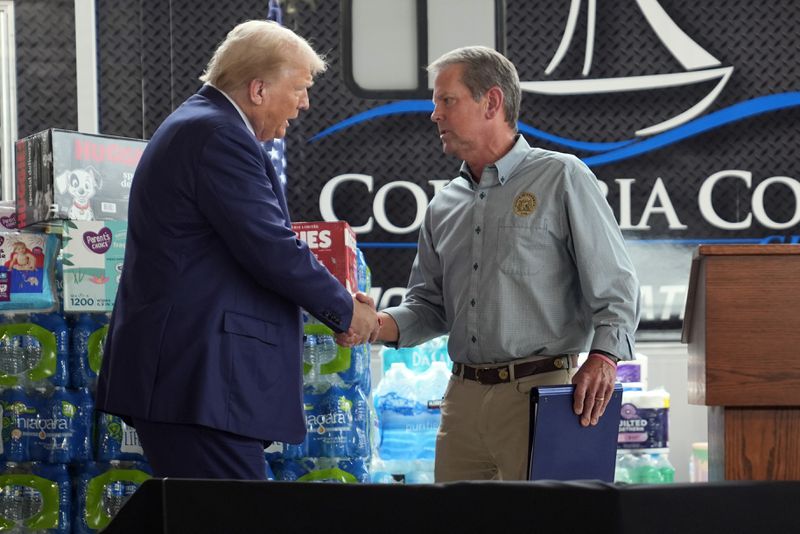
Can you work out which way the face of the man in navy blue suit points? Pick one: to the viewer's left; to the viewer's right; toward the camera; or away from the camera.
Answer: to the viewer's right

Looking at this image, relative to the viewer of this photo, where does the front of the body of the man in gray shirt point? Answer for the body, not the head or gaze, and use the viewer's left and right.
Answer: facing the viewer and to the left of the viewer

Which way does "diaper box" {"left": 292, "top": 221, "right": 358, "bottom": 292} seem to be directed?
toward the camera

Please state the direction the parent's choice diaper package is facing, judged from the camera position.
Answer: facing the viewer

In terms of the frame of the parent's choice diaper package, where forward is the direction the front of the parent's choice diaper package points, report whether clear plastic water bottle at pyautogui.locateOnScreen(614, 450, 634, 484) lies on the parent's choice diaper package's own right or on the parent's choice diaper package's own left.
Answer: on the parent's choice diaper package's own left

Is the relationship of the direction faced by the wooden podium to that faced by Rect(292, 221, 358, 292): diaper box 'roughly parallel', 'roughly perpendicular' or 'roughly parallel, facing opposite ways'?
roughly parallel

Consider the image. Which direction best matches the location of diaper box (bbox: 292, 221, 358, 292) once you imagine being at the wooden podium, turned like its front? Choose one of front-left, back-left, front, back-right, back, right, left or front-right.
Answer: back-right
